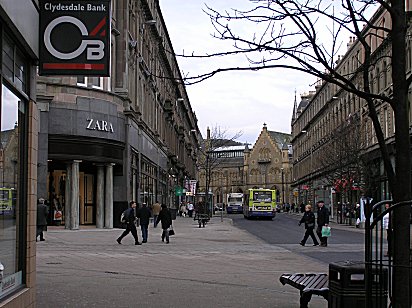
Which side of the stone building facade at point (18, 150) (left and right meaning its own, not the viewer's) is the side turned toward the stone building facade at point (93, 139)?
left

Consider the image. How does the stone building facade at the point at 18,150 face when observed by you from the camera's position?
facing to the right of the viewer

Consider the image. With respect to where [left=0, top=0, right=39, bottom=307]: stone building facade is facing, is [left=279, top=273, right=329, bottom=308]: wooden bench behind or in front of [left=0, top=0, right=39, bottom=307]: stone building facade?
in front

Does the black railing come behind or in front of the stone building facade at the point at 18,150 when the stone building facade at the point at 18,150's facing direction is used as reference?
in front

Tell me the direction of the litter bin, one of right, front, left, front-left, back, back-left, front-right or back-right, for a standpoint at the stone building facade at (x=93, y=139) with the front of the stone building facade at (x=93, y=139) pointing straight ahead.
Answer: front-right

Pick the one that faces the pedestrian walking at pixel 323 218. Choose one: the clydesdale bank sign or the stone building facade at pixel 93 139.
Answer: the stone building facade

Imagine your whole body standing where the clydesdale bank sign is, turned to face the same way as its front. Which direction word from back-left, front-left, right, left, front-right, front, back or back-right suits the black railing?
front-left

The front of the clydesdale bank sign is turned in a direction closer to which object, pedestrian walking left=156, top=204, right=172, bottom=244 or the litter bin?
the litter bin

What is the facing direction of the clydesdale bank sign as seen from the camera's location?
facing the viewer

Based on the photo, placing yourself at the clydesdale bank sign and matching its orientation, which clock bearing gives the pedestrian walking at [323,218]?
The pedestrian walking is roughly at 7 o'clock from the clydesdale bank sign.

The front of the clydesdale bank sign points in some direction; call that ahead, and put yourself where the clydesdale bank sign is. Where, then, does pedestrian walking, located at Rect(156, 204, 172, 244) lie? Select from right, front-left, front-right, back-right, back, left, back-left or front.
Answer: back
